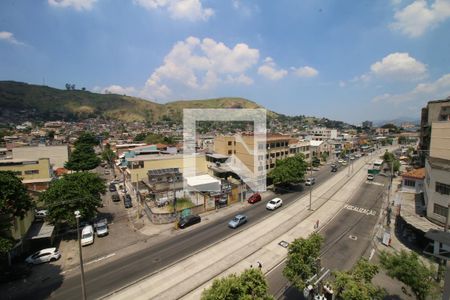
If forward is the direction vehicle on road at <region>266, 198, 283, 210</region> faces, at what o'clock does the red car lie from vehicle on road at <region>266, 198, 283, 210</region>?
The red car is roughly at 3 o'clock from the vehicle on road.

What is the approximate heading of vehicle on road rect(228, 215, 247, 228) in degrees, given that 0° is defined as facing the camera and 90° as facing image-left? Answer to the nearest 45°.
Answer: approximately 45°

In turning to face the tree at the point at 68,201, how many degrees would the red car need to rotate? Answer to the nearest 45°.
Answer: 0° — it already faces it

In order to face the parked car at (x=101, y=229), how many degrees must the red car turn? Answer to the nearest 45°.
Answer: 0° — it already faces it

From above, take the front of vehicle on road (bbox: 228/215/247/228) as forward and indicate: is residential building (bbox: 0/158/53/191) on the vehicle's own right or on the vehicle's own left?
on the vehicle's own right

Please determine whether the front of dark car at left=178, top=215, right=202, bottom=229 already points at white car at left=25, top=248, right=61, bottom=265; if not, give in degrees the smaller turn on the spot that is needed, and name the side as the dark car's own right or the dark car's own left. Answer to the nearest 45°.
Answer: approximately 45° to the dark car's own right

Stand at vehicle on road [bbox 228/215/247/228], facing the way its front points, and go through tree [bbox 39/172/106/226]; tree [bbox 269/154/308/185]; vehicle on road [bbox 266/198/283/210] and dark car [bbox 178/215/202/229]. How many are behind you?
2

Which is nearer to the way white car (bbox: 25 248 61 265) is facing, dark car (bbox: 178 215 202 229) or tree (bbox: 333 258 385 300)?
the tree
